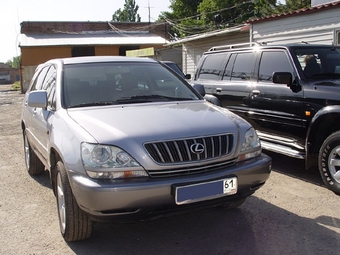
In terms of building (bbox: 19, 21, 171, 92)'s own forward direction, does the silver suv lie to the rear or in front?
in front

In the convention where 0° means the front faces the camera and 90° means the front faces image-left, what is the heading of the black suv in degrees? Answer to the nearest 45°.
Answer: approximately 315°

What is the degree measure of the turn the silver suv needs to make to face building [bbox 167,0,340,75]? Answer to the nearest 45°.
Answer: approximately 90° to its left

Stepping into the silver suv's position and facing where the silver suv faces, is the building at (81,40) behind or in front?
behind

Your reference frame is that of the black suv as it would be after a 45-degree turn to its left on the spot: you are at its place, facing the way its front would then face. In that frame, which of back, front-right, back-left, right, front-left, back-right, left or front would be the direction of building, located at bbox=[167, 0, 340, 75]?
left

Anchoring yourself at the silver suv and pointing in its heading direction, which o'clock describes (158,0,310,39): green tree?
The green tree is roughly at 8 o'clock from the silver suv.

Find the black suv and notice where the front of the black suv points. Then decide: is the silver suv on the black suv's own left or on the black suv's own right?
on the black suv's own right

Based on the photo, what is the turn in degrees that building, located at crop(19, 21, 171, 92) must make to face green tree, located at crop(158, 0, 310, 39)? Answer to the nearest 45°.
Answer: approximately 90° to its left

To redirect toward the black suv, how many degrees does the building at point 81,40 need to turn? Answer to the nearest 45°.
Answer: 0° — it already faces it

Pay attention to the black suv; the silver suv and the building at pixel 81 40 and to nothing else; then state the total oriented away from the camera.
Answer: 0

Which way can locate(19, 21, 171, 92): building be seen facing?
toward the camera

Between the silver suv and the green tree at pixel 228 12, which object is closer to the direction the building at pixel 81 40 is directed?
the silver suv

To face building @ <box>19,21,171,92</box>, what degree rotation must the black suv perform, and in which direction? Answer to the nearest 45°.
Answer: approximately 180°
